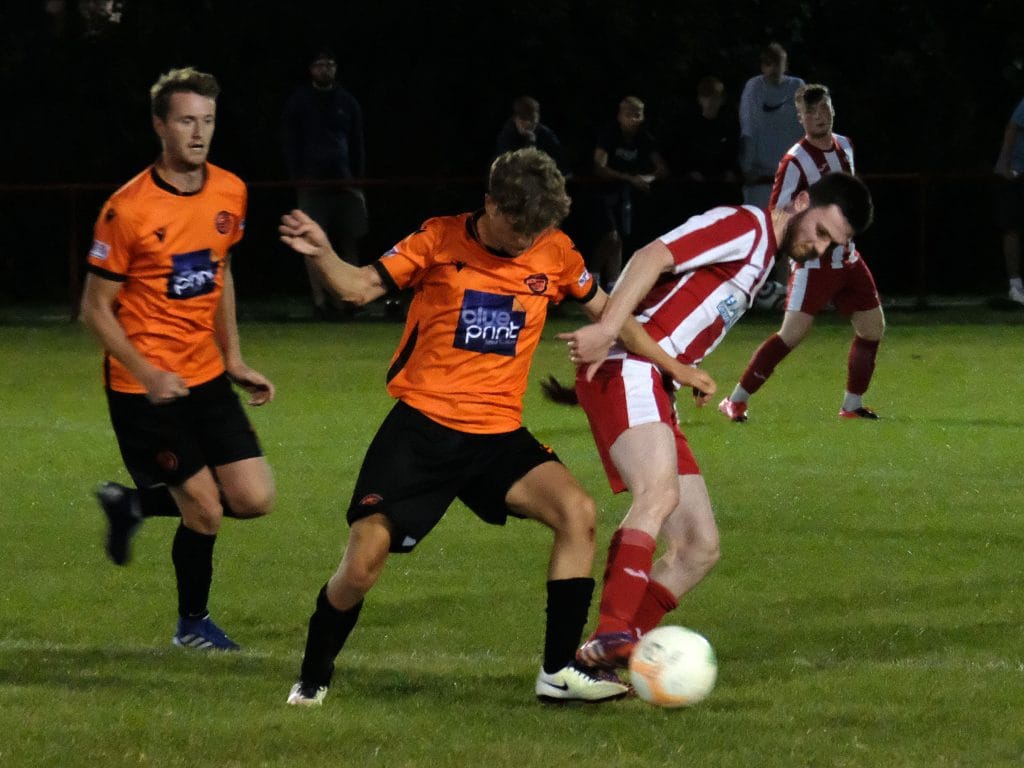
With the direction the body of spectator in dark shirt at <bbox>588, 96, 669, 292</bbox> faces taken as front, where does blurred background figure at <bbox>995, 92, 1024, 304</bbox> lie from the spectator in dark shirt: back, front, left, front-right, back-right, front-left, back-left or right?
left

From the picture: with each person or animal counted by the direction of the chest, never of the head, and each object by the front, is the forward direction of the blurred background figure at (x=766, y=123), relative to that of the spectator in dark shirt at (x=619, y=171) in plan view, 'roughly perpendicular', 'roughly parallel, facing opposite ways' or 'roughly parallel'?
roughly parallel

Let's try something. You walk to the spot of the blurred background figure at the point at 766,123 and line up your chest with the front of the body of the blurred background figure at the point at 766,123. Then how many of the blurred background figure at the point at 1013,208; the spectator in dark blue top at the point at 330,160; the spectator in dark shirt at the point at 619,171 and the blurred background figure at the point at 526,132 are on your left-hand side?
1

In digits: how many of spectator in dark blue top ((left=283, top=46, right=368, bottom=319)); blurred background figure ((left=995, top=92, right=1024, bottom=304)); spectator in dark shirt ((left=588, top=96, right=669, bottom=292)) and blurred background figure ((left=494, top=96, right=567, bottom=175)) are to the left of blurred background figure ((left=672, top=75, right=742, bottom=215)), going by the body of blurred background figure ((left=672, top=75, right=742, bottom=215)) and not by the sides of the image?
1

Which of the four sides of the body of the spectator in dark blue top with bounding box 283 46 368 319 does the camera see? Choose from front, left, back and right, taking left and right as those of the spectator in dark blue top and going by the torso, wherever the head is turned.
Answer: front

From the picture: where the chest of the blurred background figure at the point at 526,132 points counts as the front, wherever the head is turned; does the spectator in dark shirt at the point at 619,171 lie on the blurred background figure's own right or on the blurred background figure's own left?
on the blurred background figure's own left

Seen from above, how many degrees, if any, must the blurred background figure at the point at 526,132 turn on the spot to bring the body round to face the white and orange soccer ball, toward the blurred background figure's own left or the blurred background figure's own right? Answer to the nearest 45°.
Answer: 0° — they already face it

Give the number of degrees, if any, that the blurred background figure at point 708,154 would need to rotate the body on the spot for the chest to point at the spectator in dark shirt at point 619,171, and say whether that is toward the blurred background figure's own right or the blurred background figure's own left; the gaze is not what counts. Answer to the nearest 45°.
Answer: approximately 45° to the blurred background figure's own right

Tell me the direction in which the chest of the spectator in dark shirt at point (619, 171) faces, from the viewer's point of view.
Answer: toward the camera

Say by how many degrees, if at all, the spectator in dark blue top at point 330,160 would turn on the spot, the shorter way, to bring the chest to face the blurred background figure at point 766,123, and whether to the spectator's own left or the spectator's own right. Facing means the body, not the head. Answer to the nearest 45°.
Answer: approximately 90° to the spectator's own left

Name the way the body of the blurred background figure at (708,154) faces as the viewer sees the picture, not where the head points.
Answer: toward the camera

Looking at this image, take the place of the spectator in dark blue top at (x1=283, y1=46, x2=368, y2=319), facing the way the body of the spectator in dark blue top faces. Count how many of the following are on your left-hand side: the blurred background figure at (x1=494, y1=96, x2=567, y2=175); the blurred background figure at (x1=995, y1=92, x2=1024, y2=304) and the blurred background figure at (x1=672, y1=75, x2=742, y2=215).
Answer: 3
